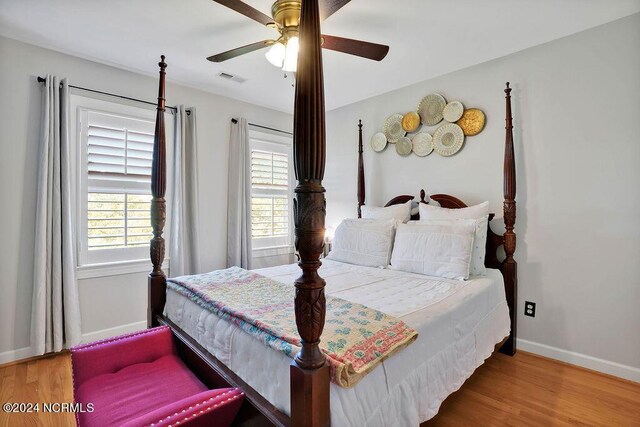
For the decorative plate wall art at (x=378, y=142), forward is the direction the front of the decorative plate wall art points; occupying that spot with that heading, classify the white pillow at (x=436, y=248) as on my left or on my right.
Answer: on my left

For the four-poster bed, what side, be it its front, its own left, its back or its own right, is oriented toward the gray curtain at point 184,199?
right

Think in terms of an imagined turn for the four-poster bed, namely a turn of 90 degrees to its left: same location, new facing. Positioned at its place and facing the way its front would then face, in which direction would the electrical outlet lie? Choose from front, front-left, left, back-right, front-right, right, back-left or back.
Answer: left

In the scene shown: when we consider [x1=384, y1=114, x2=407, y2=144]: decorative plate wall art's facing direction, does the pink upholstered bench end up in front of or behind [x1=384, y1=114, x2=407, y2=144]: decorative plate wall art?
in front

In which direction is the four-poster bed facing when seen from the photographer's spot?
facing the viewer and to the left of the viewer

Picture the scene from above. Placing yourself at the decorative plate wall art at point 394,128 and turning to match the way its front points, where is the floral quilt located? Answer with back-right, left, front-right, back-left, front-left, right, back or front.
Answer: front-left

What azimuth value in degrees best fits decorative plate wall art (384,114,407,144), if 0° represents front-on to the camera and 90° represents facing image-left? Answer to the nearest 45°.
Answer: approximately 45°

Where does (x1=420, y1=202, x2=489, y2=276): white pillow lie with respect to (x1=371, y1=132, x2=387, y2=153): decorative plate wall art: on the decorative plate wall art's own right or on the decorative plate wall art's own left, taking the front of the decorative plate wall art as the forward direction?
on the decorative plate wall art's own left

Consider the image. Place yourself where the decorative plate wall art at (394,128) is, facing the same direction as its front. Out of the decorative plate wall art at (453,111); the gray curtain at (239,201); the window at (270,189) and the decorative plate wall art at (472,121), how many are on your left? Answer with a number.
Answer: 2

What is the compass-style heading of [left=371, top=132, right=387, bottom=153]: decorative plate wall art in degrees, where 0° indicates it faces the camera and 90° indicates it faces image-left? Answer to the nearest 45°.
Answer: approximately 45°

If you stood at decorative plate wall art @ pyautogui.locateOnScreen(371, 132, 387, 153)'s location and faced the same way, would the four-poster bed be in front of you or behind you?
in front
